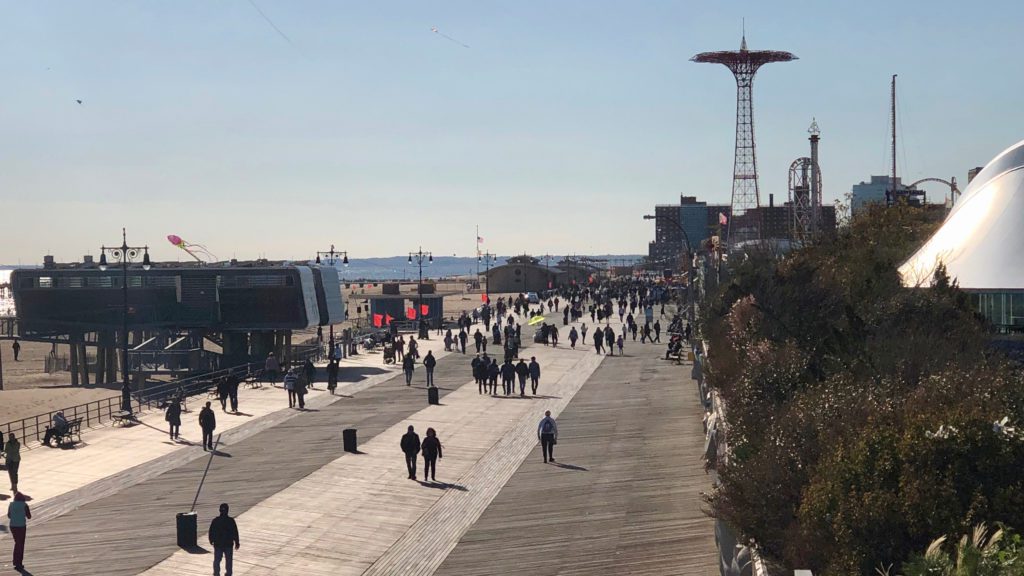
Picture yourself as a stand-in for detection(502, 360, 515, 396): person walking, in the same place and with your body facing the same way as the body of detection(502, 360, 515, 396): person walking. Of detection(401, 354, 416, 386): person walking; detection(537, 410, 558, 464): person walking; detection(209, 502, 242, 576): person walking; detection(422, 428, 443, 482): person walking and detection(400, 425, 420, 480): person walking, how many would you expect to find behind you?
4

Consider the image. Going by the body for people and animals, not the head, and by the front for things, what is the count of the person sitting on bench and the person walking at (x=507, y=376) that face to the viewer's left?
1

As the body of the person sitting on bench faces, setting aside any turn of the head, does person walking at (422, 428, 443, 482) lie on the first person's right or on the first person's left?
on the first person's left

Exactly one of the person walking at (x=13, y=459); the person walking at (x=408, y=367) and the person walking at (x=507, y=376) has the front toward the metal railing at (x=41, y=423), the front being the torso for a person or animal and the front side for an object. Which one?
the person walking at (x=13, y=459)

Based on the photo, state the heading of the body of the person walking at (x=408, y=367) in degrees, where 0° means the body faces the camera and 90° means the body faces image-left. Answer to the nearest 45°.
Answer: approximately 180°

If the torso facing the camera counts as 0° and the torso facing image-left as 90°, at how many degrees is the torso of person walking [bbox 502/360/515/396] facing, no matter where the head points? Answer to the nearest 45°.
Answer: approximately 180°
